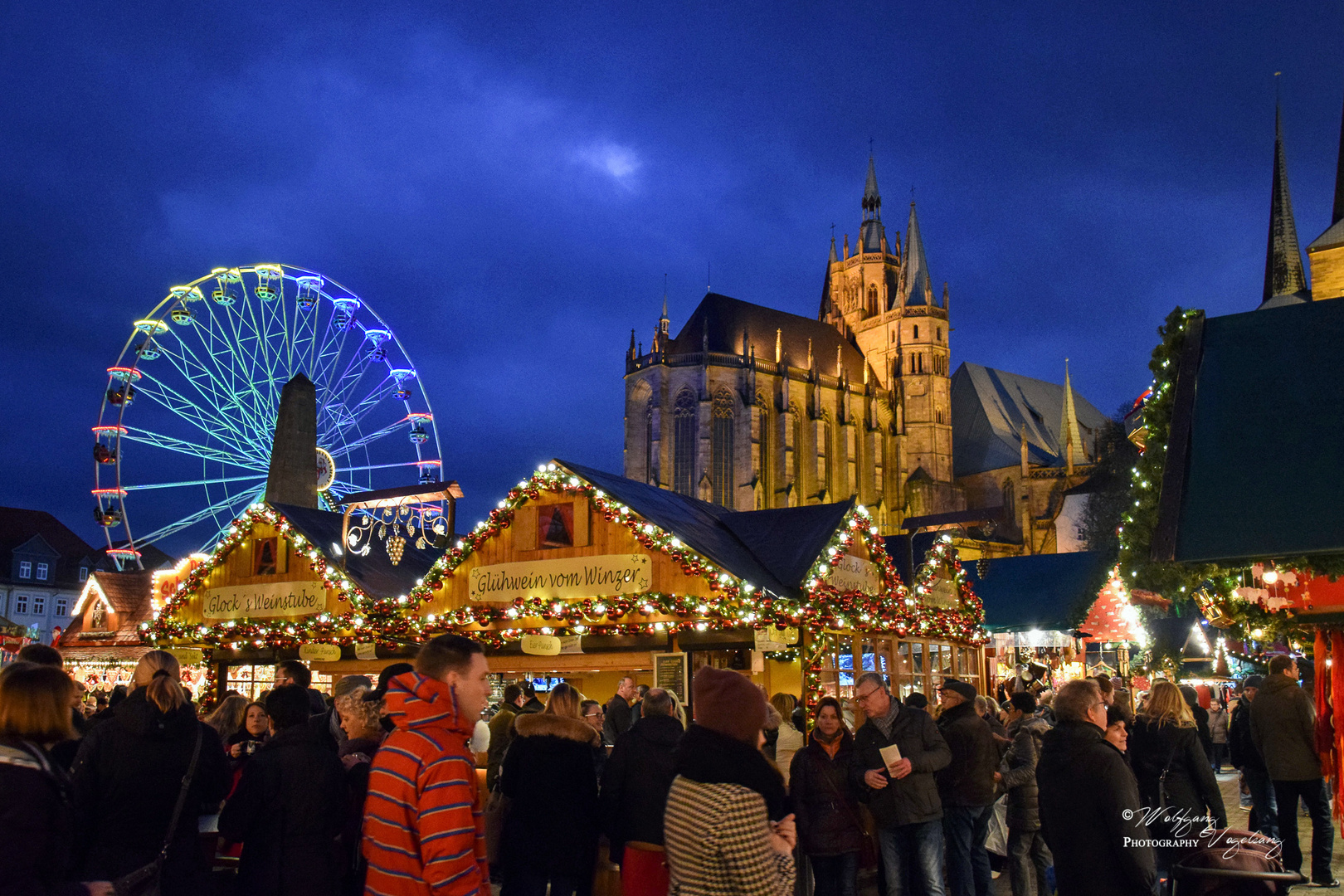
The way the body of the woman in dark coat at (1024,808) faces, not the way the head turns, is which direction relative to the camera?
to the viewer's left

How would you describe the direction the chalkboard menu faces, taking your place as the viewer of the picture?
facing the viewer

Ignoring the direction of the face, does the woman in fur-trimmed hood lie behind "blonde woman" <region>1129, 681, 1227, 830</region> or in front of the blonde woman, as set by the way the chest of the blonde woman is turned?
behind

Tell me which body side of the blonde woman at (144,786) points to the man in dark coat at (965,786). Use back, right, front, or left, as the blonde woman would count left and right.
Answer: right

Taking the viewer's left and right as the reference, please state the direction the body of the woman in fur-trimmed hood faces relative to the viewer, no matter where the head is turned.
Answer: facing away from the viewer

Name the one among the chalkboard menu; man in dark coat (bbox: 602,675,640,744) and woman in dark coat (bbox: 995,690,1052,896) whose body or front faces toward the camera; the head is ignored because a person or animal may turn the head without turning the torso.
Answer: the chalkboard menu

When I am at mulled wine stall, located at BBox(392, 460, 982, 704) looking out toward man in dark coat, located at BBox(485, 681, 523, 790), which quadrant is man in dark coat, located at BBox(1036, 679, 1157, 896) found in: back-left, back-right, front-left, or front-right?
front-left

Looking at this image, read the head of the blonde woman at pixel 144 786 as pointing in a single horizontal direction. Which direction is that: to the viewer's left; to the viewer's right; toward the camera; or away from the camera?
away from the camera

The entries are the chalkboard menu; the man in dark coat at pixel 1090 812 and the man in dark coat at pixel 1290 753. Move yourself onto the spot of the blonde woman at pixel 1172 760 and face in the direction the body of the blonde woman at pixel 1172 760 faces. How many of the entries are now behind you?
1

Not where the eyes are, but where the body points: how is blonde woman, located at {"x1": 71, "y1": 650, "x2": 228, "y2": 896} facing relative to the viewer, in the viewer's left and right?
facing away from the viewer
